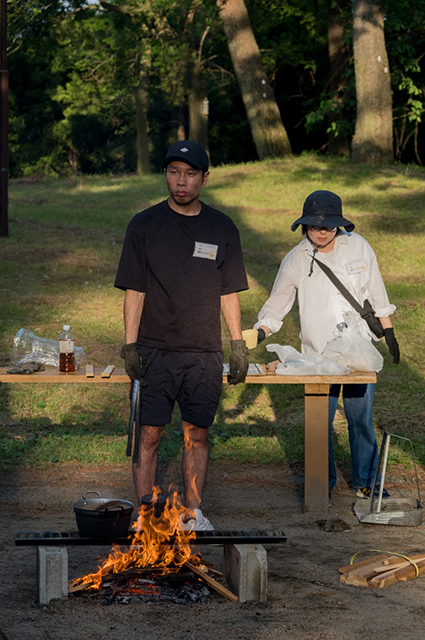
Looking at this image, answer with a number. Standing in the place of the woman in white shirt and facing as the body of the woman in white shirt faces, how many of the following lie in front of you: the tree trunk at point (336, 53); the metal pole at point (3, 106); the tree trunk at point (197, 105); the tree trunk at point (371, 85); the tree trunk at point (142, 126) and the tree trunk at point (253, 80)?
0

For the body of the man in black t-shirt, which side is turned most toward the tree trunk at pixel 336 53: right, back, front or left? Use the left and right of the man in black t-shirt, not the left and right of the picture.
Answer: back

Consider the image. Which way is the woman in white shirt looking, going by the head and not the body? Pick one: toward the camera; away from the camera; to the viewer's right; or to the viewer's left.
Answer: toward the camera

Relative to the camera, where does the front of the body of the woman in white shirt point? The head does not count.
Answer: toward the camera

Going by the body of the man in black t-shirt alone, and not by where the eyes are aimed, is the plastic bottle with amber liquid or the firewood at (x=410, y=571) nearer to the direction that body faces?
the firewood

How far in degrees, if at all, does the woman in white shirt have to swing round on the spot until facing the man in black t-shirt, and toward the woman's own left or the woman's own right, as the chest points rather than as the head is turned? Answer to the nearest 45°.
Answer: approximately 45° to the woman's own right

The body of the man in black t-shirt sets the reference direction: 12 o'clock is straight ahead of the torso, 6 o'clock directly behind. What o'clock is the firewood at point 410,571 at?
The firewood is roughly at 10 o'clock from the man in black t-shirt.

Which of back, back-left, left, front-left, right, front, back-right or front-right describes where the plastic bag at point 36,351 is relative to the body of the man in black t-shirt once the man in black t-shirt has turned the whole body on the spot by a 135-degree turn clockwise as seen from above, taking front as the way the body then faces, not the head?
front

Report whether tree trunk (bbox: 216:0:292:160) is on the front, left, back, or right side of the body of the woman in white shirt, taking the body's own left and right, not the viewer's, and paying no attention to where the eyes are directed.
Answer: back

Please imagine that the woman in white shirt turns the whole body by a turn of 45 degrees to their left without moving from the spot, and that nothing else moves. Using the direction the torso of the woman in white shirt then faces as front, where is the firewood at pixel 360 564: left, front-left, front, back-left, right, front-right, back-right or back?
front-right

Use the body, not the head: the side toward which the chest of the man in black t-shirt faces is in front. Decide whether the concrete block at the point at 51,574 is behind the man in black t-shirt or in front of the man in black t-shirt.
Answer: in front

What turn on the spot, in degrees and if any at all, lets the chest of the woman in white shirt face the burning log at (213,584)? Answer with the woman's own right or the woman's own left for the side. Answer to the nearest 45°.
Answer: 0° — they already face it

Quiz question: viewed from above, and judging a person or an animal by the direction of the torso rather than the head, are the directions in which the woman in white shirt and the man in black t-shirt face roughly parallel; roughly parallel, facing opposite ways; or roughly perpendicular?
roughly parallel

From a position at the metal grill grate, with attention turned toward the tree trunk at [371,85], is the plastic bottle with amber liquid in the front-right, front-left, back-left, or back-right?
front-left

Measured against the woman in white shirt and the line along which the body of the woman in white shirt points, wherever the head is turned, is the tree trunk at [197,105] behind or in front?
behind

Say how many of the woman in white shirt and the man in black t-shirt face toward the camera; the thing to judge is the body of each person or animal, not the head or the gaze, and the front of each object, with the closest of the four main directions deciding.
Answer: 2

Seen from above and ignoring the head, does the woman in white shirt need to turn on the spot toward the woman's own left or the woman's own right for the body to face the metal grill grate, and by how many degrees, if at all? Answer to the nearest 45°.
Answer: approximately 45° to the woman's own right

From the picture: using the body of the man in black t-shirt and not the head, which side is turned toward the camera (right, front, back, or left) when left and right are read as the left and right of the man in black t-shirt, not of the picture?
front
